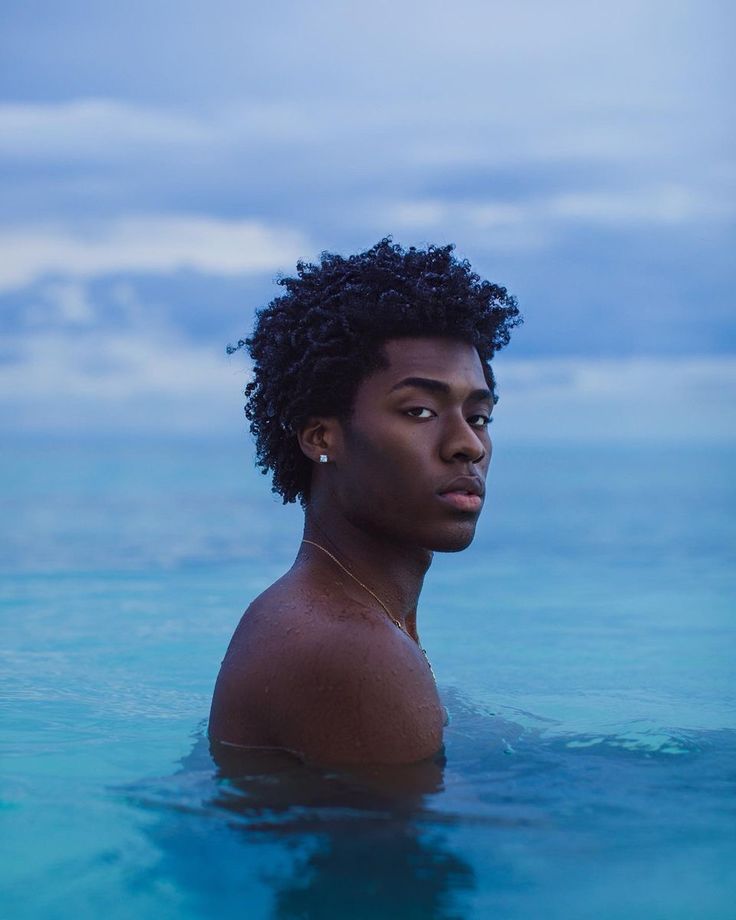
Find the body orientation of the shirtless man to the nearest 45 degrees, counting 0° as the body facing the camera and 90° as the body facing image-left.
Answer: approximately 270°
